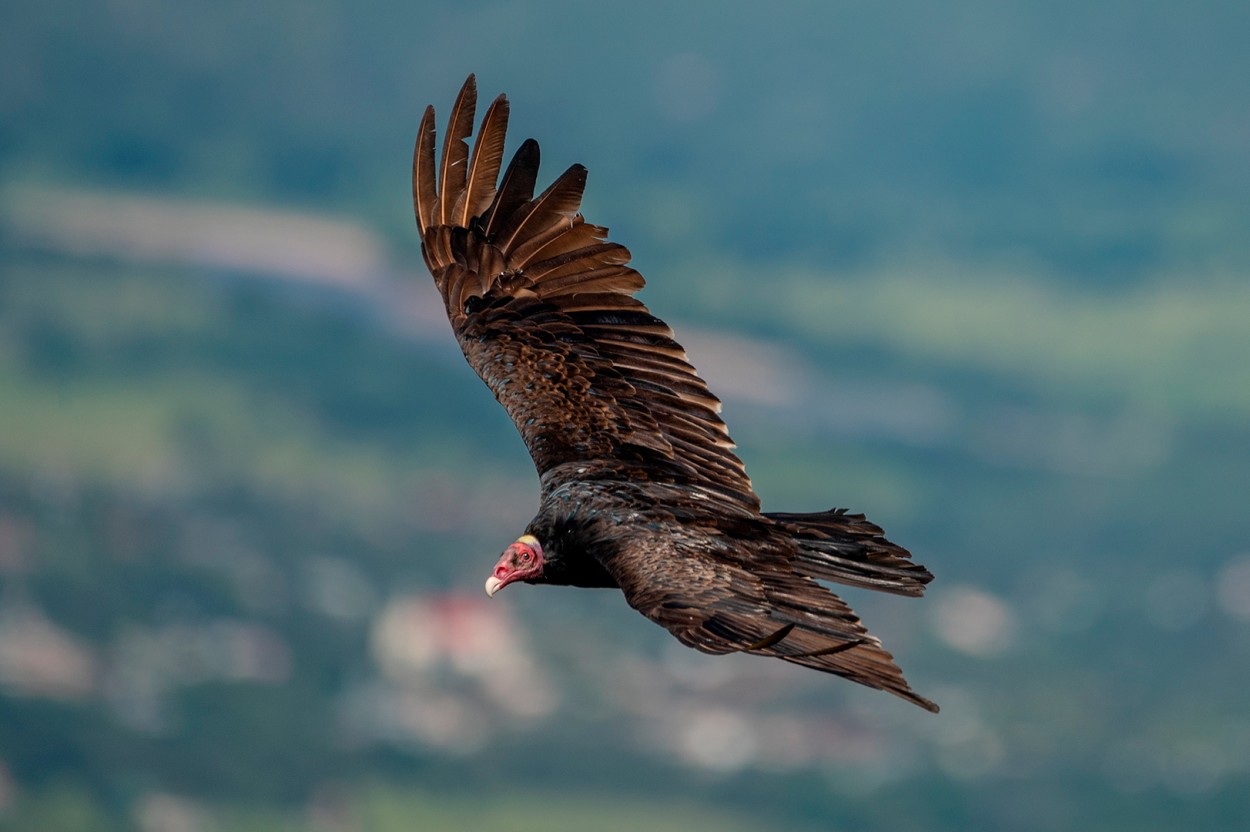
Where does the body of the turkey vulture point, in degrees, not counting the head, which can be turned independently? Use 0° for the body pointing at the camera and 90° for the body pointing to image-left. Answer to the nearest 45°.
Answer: approximately 90°
